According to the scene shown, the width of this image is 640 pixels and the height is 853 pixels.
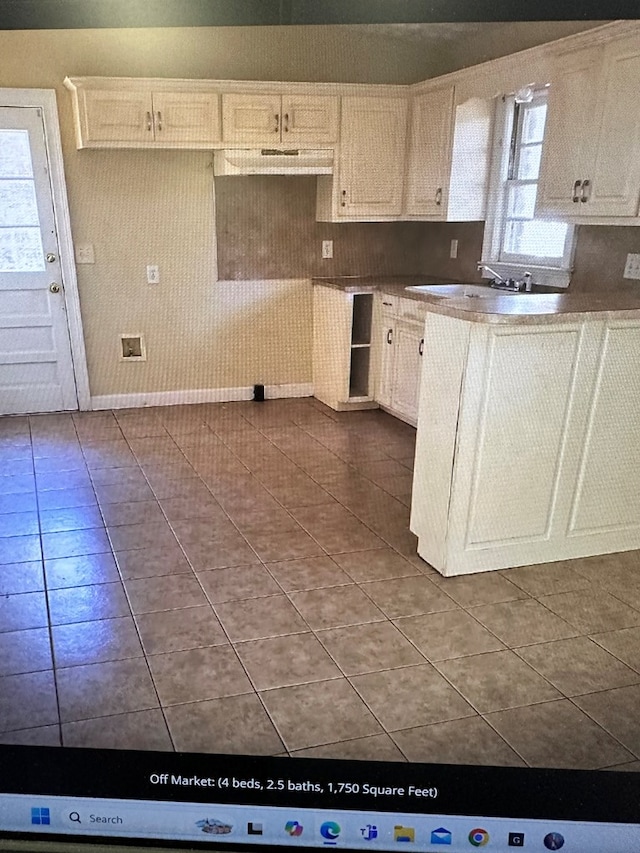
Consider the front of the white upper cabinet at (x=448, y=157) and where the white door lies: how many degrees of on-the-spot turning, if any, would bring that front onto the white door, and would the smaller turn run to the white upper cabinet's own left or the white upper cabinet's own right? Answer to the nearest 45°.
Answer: approximately 45° to the white upper cabinet's own right

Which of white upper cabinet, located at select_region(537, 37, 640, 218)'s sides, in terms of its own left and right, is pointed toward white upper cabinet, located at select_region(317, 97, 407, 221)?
right

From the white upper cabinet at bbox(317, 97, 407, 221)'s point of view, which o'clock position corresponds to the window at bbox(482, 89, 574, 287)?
The window is roughly at 10 o'clock from the white upper cabinet.

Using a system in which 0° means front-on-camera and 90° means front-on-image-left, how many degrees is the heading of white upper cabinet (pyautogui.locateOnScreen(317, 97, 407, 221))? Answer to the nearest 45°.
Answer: approximately 0°

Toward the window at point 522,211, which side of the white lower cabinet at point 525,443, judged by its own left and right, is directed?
front

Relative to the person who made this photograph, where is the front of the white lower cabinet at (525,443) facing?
facing away from the viewer

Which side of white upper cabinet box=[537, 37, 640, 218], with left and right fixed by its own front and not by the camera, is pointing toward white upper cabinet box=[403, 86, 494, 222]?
right

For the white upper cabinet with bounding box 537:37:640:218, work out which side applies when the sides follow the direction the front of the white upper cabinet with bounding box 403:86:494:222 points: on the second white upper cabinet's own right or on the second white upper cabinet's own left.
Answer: on the second white upper cabinet's own left

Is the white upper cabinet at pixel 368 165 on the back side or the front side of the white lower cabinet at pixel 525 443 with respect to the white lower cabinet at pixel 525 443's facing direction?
on the front side

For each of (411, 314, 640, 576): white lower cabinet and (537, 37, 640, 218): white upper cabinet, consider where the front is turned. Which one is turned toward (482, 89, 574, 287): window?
the white lower cabinet
